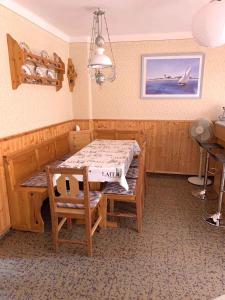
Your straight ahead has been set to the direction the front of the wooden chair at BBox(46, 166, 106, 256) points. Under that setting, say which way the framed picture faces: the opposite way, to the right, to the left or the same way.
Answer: the opposite way

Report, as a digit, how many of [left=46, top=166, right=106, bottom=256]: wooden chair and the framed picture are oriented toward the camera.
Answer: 1

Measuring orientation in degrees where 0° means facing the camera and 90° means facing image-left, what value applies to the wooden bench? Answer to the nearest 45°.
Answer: approximately 315°

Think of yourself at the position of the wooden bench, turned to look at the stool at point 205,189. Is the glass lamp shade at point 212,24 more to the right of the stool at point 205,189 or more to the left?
right

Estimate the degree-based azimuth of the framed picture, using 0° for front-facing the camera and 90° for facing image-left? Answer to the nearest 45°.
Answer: approximately 0°

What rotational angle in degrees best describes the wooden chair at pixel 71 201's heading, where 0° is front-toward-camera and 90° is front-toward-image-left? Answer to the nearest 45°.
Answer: approximately 225°

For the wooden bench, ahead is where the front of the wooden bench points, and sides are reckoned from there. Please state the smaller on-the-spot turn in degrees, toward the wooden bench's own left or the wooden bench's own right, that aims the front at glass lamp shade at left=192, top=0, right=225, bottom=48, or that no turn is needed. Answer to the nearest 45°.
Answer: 0° — it already faces it

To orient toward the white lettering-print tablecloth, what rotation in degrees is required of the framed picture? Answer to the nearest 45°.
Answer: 0° — it already faces it

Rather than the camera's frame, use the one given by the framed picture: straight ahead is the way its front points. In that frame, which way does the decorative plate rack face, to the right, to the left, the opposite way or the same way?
to the left

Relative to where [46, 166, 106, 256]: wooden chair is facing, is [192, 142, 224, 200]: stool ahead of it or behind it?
ahead

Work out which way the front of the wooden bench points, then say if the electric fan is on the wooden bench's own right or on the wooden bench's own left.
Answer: on the wooden bench's own left
